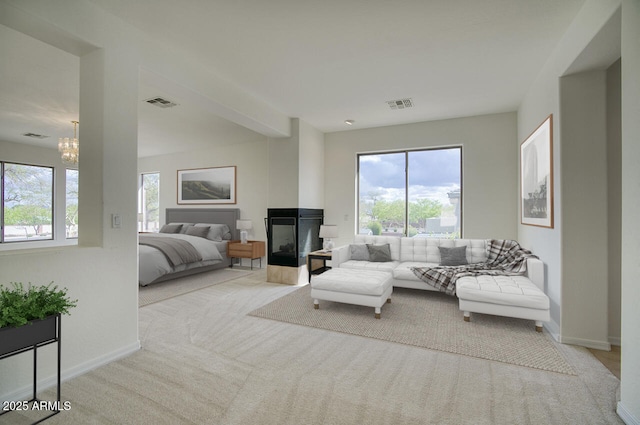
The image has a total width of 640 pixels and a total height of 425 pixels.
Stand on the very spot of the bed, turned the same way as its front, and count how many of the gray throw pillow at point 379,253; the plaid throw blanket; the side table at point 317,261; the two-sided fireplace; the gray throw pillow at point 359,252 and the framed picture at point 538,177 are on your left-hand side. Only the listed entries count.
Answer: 6

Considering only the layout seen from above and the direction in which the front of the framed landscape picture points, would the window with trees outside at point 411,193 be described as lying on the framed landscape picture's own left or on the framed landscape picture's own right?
on the framed landscape picture's own left

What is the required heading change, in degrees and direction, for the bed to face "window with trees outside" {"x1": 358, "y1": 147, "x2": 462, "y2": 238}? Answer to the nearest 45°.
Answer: approximately 90° to its left

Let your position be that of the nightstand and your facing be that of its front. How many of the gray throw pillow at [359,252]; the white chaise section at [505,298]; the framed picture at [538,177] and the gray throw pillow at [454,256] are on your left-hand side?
4

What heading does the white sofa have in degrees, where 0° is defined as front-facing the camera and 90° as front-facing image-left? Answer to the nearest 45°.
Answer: approximately 0°

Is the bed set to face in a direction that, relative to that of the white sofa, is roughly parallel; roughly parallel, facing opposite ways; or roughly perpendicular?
roughly parallel

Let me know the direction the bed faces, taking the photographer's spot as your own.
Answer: facing the viewer and to the left of the viewer

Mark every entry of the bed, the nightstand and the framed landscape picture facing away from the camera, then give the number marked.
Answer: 0

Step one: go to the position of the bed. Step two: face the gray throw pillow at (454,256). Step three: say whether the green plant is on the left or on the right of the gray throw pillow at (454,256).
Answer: right

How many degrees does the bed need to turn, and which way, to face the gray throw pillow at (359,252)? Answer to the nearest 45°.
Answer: approximately 90° to its left

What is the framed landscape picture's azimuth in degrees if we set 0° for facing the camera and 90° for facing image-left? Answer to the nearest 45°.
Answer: approximately 45°

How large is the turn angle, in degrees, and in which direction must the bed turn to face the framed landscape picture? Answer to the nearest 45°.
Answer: approximately 135° to its right

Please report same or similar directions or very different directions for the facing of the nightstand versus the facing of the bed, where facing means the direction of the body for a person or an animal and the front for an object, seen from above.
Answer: same or similar directions

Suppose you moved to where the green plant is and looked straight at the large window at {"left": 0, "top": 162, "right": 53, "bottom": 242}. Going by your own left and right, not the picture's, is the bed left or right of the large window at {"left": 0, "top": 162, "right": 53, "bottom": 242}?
right

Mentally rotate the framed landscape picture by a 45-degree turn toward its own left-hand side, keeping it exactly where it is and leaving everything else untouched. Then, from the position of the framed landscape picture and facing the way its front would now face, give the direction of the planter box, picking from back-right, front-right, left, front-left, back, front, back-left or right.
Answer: front

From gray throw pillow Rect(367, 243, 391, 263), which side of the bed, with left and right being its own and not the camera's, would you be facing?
left
